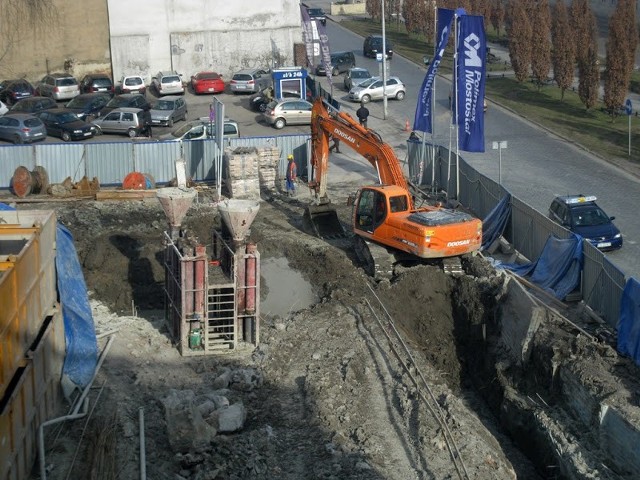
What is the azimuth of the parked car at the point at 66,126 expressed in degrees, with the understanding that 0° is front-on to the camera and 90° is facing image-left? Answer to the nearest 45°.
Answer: approximately 315°

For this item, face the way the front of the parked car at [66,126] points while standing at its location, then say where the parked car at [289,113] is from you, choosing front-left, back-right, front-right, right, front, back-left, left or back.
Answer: front-left

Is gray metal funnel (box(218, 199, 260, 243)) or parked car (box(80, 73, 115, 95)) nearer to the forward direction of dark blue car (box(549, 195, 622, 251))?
the gray metal funnel

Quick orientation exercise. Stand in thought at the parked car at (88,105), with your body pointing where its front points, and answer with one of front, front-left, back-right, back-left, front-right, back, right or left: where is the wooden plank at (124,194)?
front-left

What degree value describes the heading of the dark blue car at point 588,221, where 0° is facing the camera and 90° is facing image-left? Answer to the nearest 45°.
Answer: approximately 315°

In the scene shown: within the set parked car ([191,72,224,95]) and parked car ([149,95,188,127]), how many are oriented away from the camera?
1

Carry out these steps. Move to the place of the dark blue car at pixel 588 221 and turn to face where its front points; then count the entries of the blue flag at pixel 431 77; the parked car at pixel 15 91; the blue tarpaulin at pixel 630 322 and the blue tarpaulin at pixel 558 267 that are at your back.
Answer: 2
